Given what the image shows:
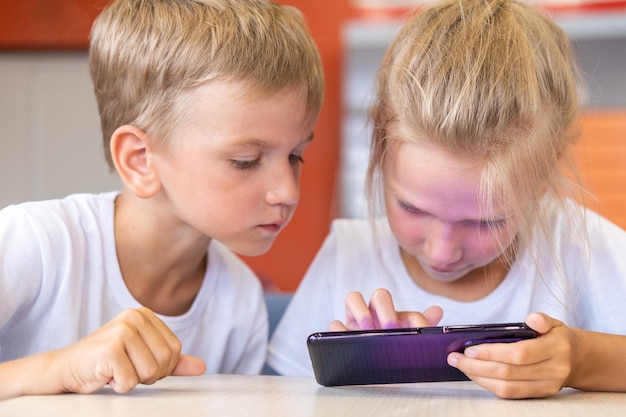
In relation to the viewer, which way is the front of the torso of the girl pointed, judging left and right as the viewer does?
facing the viewer

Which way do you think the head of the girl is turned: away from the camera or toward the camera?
toward the camera

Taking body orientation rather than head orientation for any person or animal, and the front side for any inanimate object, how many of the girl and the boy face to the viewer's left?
0

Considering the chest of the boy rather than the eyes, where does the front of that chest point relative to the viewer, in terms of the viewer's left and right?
facing the viewer and to the right of the viewer
